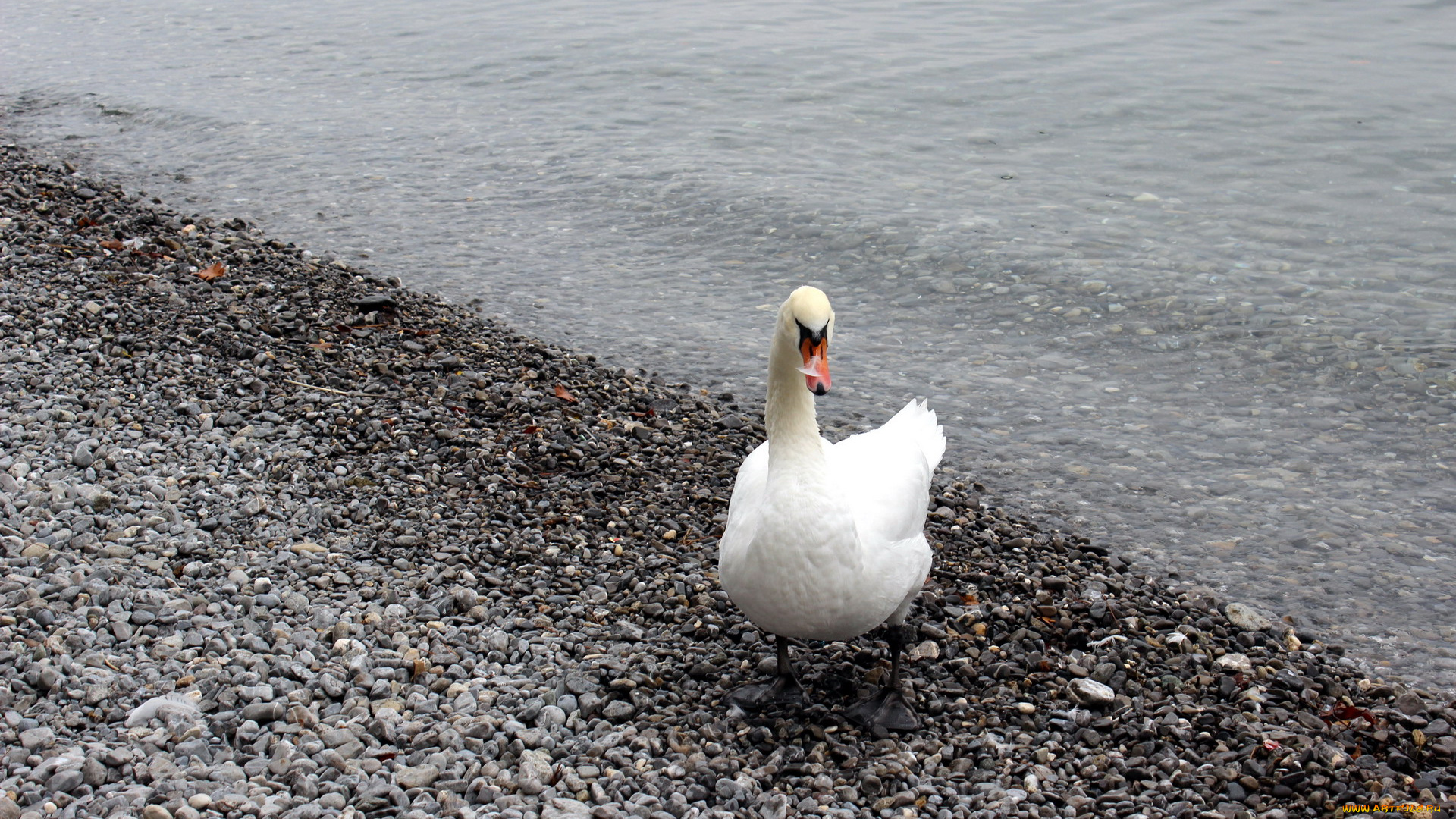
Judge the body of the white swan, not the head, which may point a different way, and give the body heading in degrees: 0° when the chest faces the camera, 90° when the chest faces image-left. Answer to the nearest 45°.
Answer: approximately 45°

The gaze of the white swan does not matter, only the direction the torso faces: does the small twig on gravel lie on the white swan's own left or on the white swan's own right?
on the white swan's own right
